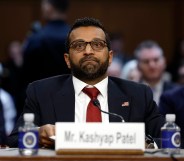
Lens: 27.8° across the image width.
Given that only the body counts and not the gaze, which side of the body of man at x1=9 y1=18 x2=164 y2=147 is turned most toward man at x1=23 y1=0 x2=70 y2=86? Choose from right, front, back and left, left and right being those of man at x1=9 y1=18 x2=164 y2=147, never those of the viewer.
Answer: back

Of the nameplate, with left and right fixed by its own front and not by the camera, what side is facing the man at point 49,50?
back

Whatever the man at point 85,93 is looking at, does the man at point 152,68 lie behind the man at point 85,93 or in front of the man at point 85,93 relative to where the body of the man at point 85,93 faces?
behind

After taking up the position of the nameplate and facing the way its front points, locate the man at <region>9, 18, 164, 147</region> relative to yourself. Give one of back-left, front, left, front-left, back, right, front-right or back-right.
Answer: back

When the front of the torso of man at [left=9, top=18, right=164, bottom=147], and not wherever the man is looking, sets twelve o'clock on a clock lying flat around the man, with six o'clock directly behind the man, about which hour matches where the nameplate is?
The nameplate is roughly at 12 o'clock from the man.
